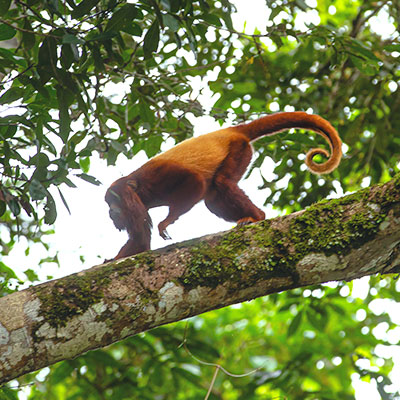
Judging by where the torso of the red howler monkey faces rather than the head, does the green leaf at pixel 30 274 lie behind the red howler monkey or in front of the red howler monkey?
in front

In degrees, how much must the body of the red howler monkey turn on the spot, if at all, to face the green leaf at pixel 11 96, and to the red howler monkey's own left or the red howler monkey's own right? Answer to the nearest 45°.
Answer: approximately 45° to the red howler monkey's own left

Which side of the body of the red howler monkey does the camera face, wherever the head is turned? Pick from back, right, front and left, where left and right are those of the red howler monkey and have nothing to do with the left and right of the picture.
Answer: left
